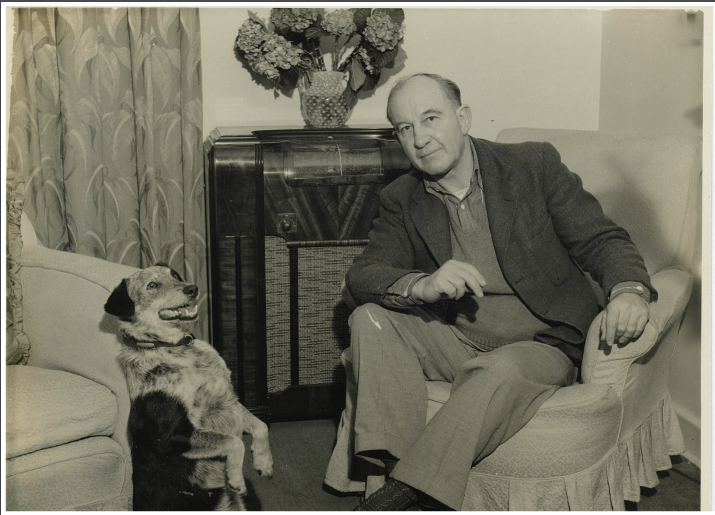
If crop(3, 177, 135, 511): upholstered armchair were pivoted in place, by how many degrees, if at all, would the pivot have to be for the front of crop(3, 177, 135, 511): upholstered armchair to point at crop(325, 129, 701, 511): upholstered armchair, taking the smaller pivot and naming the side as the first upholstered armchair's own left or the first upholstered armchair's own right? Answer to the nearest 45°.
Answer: approximately 45° to the first upholstered armchair's own left

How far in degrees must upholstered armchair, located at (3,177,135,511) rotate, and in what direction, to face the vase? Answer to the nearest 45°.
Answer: approximately 90° to its left

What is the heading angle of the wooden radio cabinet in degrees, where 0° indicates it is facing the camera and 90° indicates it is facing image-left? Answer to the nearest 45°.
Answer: approximately 0°

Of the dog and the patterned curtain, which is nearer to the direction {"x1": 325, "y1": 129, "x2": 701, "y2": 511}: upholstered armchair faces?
the dog

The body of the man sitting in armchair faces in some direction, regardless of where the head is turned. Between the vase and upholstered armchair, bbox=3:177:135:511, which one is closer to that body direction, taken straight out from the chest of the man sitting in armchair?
the upholstered armchair

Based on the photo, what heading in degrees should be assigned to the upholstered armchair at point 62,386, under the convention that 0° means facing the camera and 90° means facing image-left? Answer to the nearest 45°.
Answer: approximately 315°

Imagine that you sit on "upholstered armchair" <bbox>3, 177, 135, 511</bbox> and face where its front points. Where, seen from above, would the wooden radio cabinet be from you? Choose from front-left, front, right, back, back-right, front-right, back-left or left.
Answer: left
